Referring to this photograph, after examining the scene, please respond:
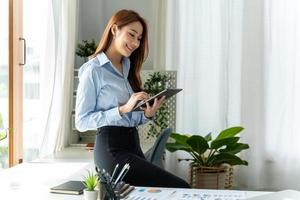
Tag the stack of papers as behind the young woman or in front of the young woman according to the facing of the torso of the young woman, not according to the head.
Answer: in front

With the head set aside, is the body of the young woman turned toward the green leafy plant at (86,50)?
no

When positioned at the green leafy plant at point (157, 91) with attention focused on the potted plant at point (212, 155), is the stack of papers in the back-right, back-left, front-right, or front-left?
front-right

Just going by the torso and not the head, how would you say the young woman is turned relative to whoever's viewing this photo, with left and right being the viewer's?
facing the viewer and to the right of the viewer

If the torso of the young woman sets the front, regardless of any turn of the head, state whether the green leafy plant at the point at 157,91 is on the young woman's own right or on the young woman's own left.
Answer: on the young woman's own left

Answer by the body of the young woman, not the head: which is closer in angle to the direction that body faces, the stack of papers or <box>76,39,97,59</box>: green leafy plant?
the stack of papers

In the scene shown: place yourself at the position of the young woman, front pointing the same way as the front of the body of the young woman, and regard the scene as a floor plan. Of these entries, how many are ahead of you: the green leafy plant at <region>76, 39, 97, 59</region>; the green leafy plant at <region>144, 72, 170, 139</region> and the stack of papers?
1

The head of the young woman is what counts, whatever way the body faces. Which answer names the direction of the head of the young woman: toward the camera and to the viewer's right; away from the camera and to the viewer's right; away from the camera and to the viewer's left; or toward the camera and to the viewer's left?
toward the camera and to the viewer's right

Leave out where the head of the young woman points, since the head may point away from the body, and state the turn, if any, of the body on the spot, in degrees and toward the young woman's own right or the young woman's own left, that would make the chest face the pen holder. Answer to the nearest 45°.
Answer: approximately 45° to the young woman's own right

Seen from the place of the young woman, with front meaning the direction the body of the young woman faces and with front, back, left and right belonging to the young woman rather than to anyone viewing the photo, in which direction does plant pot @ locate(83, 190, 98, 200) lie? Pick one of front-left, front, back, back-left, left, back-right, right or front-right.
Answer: front-right

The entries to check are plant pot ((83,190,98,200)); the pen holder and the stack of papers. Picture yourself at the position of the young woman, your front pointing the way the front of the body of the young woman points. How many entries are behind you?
0

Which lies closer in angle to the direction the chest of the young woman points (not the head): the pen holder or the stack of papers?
the stack of papers

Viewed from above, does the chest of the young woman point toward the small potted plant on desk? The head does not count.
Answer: no

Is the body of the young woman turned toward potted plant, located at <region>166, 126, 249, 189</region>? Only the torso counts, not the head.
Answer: no
